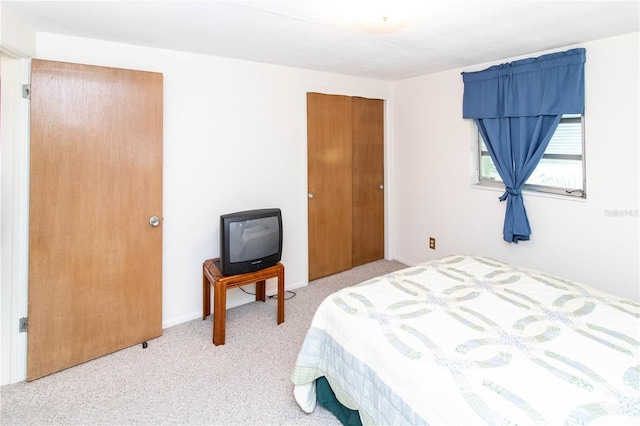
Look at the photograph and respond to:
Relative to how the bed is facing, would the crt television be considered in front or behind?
in front

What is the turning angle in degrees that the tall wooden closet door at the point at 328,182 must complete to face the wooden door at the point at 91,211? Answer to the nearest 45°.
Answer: approximately 90° to its right

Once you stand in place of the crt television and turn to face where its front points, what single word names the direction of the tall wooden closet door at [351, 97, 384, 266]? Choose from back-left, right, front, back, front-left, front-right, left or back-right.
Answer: left

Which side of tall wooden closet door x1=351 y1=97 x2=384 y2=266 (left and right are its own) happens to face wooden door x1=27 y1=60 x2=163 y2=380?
right

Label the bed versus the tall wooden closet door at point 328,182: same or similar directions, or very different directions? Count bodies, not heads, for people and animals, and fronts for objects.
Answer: very different directions

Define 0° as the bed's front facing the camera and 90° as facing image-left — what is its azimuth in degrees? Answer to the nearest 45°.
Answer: approximately 135°

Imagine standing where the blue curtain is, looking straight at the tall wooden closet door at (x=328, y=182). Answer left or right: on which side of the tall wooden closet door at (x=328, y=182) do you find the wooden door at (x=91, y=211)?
left

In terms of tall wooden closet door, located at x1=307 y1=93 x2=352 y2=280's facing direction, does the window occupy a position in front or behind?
in front

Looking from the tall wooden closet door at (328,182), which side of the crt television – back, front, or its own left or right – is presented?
left

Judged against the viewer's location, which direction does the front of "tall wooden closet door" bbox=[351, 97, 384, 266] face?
facing the viewer and to the right of the viewer
